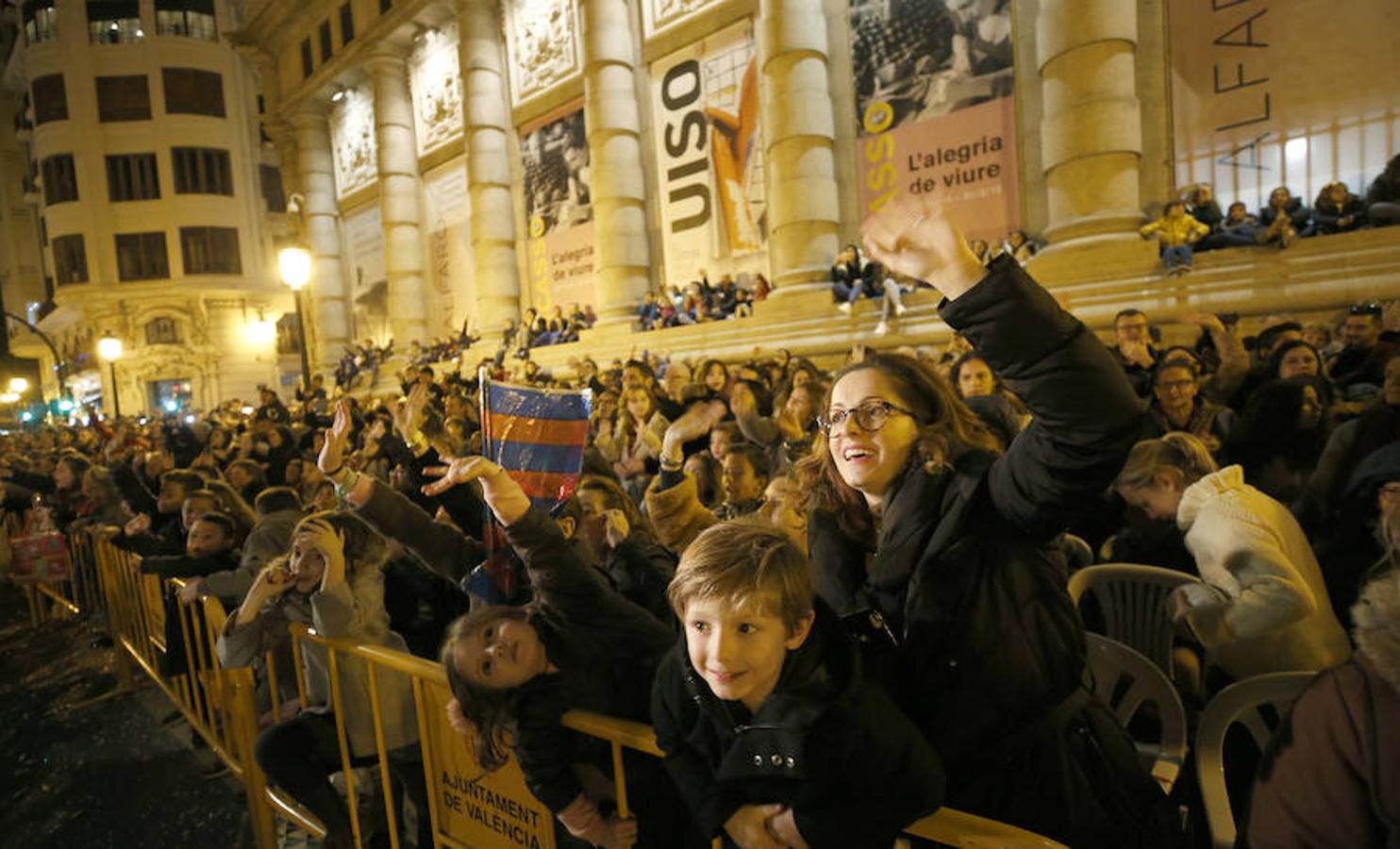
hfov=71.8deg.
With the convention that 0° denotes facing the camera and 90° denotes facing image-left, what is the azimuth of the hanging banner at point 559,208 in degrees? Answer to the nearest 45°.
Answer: approximately 45°

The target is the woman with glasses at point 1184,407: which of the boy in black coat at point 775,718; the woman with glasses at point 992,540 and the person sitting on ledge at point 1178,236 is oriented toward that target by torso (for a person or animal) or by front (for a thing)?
the person sitting on ledge

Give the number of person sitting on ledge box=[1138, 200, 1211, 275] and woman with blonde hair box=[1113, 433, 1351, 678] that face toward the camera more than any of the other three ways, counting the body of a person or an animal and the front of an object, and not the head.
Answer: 1

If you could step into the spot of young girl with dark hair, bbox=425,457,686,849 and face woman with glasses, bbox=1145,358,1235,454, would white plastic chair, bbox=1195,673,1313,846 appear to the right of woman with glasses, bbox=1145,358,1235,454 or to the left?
right

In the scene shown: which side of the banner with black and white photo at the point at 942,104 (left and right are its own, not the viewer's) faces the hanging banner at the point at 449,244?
right

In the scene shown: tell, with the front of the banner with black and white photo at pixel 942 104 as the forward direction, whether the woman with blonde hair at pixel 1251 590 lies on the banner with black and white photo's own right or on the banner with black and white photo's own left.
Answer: on the banner with black and white photo's own left

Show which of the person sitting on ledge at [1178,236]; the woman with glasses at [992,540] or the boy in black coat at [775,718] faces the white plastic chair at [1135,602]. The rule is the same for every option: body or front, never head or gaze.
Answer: the person sitting on ledge

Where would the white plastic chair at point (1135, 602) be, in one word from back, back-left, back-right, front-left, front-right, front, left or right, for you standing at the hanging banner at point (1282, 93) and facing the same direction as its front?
front-left

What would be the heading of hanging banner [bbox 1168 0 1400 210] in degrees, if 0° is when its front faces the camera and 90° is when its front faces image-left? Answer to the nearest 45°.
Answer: approximately 45°

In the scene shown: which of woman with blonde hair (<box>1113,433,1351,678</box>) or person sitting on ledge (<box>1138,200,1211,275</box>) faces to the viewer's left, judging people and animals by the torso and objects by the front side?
the woman with blonde hair

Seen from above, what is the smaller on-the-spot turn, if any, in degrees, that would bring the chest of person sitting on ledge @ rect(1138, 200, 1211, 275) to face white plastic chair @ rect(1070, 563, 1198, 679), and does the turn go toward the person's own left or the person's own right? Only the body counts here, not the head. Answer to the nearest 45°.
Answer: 0° — they already face it

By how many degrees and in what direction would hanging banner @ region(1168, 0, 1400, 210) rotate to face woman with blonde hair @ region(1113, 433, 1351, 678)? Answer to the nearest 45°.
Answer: approximately 45° to its left

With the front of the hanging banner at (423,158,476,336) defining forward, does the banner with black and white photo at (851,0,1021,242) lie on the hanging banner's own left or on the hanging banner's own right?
on the hanging banner's own left
